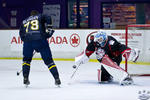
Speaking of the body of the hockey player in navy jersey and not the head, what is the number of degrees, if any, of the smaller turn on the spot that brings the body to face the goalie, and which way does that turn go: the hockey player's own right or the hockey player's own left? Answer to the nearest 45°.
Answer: approximately 45° to the hockey player's own right

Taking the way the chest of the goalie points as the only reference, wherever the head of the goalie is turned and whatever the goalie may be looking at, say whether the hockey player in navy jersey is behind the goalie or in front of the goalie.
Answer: in front

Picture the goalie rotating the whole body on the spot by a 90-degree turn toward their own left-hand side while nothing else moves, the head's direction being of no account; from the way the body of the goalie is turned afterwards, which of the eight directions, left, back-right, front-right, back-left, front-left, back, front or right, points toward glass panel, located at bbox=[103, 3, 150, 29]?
back-left

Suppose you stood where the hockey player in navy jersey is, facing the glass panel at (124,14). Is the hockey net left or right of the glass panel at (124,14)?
right

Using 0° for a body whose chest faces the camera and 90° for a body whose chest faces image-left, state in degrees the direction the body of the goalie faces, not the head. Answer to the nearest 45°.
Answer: approximately 45°

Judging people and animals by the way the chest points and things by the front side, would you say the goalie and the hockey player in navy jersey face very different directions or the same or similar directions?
very different directions

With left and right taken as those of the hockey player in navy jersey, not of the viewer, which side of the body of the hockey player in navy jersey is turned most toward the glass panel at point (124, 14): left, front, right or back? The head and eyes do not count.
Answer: front

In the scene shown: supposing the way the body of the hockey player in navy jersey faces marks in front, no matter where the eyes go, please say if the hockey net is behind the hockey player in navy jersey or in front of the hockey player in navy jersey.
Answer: in front

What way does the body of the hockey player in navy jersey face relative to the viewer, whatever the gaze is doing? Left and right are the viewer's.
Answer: facing away from the viewer and to the right of the viewer
